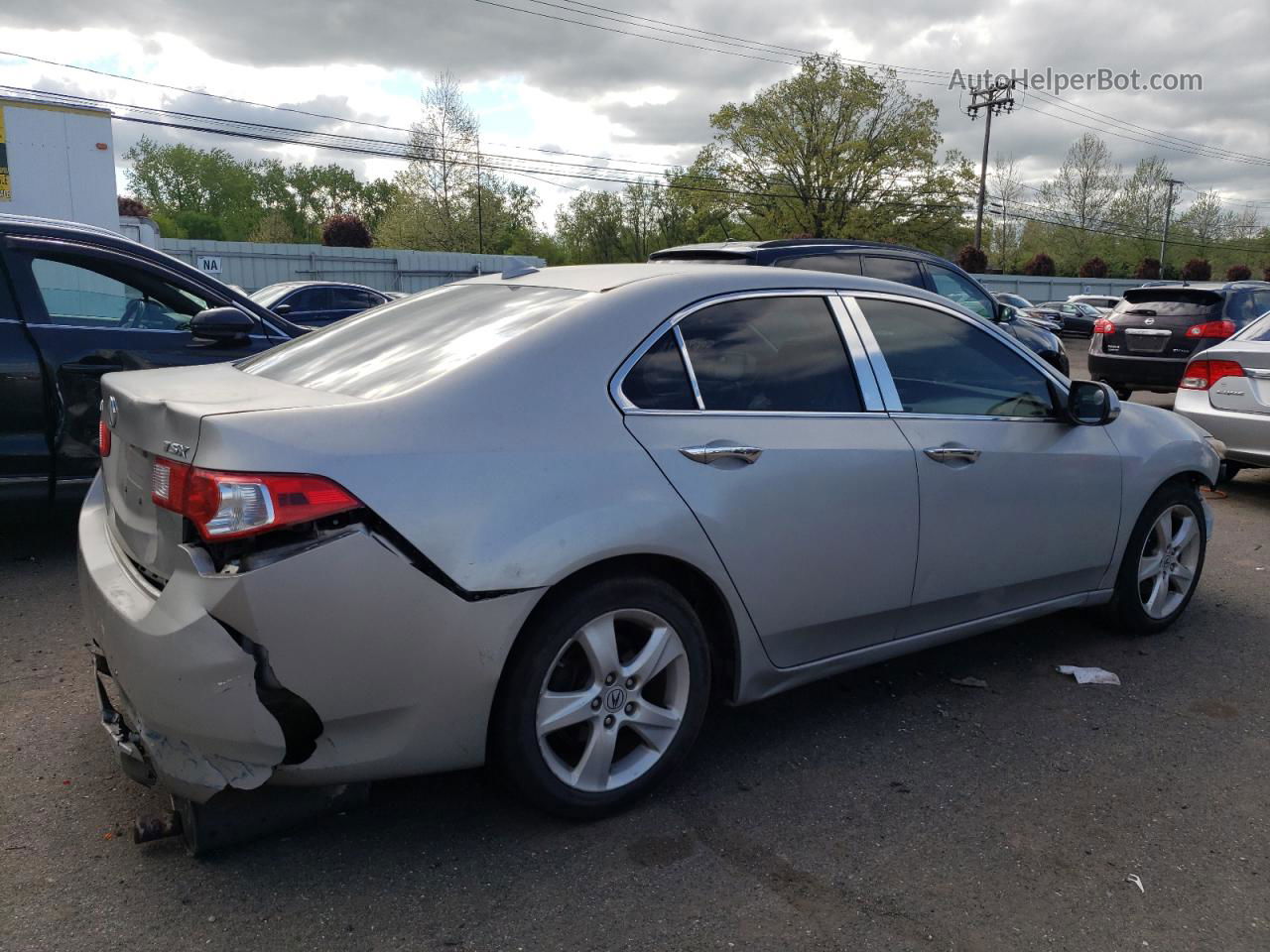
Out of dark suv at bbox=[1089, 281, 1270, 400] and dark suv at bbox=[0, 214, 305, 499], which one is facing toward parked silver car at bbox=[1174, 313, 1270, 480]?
dark suv at bbox=[0, 214, 305, 499]

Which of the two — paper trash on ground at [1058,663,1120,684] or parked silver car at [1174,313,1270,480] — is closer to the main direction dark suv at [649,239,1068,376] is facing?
the parked silver car

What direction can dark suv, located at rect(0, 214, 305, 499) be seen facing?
to the viewer's right

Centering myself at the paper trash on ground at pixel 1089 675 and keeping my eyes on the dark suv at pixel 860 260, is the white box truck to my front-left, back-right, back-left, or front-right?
front-left

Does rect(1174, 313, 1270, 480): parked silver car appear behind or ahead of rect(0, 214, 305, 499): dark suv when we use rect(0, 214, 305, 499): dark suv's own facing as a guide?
ahead

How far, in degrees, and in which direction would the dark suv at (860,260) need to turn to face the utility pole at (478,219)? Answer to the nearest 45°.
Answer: approximately 90° to its left

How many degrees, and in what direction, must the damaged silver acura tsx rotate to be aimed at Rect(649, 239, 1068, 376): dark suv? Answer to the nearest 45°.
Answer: approximately 45° to its left

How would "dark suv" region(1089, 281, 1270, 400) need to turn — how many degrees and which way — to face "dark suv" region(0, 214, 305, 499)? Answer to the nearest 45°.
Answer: approximately 180°

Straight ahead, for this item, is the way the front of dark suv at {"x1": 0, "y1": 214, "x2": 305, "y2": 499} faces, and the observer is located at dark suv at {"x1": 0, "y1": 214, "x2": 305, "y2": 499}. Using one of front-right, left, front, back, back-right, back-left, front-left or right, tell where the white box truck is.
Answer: left

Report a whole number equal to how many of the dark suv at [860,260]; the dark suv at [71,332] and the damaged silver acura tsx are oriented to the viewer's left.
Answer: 0

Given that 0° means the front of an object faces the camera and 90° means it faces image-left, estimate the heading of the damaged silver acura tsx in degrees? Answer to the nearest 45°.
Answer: approximately 225°

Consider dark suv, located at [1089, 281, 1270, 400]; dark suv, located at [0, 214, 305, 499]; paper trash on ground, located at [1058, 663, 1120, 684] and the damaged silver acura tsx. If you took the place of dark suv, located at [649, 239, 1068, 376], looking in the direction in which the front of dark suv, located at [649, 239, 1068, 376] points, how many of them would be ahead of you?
1

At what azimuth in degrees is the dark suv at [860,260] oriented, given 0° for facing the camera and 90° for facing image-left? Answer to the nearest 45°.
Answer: approximately 225°

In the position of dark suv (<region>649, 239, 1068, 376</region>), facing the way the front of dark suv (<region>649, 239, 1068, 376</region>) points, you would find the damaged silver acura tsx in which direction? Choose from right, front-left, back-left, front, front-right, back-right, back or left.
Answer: back-right

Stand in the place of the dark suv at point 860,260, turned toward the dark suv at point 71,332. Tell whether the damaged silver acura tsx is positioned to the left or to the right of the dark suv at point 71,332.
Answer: left

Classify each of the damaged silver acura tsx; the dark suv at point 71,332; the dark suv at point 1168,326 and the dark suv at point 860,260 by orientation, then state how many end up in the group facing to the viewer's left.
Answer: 0
